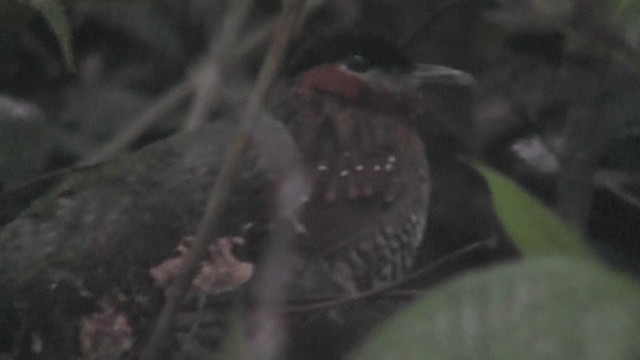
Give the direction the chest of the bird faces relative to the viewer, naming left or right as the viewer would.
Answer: facing to the right of the viewer

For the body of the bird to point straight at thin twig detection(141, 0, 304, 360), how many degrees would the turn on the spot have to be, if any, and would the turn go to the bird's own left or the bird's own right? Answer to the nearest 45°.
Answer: approximately 90° to the bird's own right

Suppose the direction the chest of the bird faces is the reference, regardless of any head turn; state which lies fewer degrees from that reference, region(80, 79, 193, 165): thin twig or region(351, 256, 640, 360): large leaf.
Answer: the large leaf

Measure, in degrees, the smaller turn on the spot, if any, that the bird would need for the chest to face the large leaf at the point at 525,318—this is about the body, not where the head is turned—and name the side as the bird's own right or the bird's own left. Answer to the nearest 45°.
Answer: approximately 90° to the bird's own right

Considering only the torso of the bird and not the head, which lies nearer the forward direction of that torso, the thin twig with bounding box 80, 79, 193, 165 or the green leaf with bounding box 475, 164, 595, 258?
the green leaf
